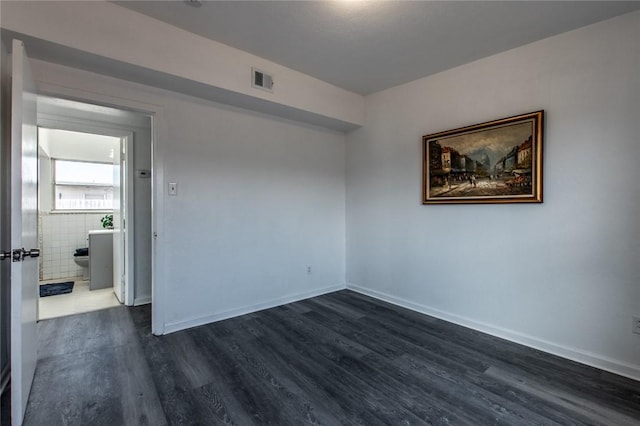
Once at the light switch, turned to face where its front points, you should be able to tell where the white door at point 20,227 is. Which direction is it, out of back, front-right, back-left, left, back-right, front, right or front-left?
front-right

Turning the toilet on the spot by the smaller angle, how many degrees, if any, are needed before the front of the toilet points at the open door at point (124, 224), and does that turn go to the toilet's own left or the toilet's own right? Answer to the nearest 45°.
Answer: approximately 90° to the toilet's own left

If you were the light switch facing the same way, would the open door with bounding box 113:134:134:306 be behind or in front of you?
behind

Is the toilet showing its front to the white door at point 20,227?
no

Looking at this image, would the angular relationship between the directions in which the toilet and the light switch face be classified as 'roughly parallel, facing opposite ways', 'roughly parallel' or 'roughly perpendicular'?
roughly perpendicular

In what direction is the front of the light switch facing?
toward the camera

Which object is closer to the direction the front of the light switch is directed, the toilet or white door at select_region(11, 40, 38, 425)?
the white door

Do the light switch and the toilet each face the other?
no

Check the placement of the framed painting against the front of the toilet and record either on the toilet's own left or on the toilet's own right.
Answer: on the toilet's own left

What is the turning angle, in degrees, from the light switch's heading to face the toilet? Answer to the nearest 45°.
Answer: approximately 135° to its right
